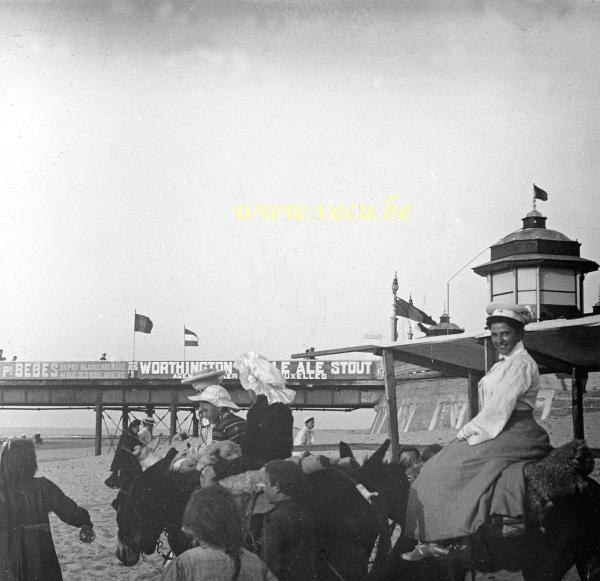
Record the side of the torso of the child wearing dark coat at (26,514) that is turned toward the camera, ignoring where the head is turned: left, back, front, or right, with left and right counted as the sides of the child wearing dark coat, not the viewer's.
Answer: back

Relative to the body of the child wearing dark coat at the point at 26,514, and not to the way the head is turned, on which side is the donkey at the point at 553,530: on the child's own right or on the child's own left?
on the child's own right

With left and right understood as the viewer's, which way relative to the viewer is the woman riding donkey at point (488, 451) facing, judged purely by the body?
facing to the left of the viewer

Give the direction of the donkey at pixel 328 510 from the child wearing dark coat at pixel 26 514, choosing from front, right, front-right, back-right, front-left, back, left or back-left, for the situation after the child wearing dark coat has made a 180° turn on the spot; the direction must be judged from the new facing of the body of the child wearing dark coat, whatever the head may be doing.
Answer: left

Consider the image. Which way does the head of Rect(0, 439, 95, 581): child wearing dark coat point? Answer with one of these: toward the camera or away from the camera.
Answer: away from the camera

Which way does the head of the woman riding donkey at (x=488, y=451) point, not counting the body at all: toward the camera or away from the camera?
toward the camera
